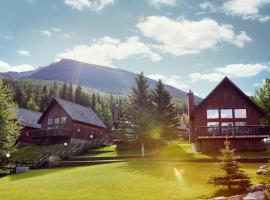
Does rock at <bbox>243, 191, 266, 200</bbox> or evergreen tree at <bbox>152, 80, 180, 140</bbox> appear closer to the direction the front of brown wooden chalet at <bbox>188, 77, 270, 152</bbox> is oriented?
the rock

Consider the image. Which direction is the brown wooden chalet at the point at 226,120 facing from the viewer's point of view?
toward the camera

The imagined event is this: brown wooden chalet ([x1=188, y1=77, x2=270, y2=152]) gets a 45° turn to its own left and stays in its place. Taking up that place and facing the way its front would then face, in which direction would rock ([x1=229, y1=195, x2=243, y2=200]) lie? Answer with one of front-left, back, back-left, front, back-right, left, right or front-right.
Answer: front-right

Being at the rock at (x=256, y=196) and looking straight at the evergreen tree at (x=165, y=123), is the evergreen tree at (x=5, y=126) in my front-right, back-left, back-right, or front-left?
front-left

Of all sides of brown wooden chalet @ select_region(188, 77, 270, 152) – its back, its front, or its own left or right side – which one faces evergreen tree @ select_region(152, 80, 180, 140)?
right

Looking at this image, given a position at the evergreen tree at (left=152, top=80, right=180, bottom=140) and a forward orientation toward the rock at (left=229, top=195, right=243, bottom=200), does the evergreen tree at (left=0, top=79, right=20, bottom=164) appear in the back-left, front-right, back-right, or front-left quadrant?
front-right

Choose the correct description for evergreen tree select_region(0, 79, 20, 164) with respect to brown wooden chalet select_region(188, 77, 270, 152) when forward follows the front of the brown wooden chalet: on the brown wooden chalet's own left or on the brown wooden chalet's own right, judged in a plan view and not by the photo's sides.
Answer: on the brown wooden chalet's own right

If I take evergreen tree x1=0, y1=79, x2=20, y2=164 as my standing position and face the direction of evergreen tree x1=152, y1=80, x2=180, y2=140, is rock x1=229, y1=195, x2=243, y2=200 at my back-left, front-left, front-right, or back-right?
front-right

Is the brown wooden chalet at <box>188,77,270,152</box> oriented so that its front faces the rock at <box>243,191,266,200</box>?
yes

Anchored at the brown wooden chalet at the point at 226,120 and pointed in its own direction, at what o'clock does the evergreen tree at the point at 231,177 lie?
The evergreen tree is roughly at 12 o'clock from the brown wooden chalet.
